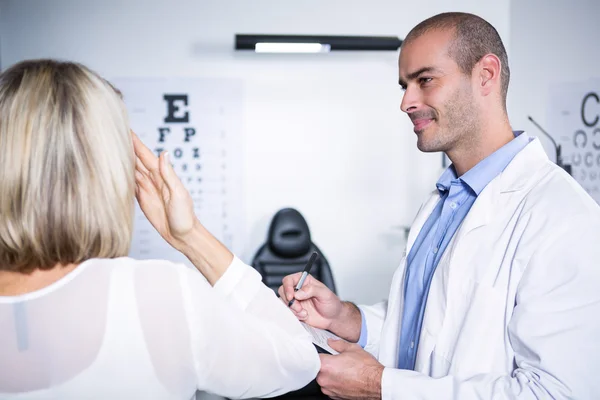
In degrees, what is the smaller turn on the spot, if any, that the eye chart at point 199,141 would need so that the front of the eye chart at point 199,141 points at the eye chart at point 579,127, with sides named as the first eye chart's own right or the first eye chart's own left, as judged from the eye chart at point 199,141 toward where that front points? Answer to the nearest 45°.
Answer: approximately 90° to the first eye chart's own left

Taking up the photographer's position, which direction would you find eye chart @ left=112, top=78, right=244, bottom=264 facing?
facing the viewer
